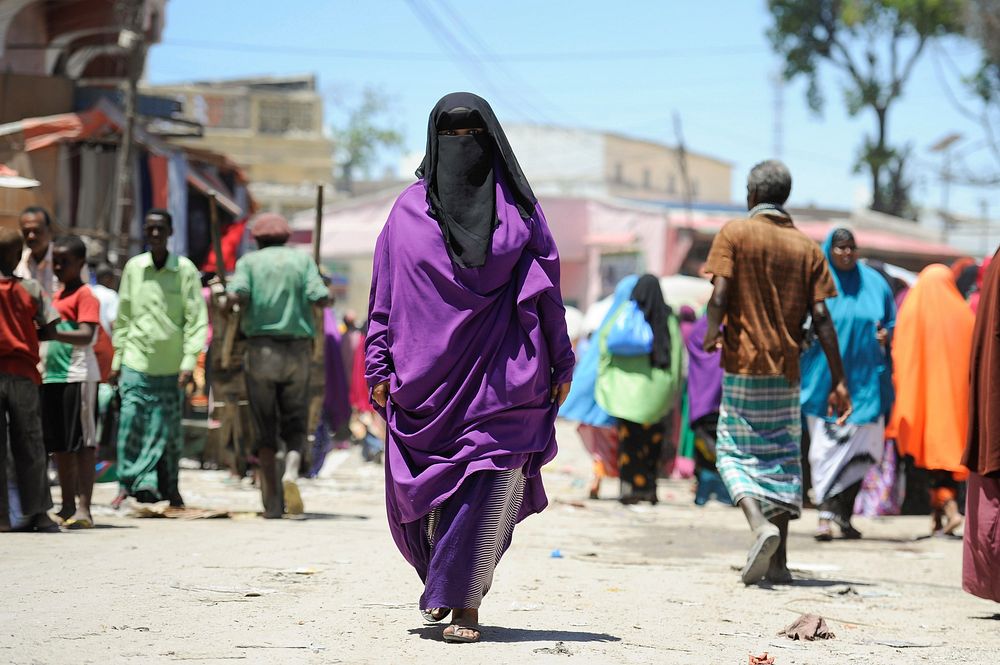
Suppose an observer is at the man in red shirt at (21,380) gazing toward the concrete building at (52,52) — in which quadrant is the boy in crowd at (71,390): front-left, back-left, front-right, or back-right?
front-right

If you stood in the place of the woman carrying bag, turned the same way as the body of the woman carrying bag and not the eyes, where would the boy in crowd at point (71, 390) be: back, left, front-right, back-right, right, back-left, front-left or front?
back-left

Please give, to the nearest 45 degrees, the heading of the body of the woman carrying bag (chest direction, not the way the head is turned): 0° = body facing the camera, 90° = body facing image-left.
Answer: approximately 180°

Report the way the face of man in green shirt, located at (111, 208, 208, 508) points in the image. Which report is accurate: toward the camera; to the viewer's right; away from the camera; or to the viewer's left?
toward the camera

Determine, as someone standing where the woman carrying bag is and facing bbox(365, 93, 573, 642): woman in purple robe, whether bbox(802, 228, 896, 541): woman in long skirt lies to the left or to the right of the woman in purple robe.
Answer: left

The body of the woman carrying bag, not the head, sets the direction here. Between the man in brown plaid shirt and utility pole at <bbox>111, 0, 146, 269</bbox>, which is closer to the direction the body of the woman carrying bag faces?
the utility pole

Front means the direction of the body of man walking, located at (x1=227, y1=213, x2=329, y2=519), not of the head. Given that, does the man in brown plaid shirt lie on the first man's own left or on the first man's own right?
on the first man's own right

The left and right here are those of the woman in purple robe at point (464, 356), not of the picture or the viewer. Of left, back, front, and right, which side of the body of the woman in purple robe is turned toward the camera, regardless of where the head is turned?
front

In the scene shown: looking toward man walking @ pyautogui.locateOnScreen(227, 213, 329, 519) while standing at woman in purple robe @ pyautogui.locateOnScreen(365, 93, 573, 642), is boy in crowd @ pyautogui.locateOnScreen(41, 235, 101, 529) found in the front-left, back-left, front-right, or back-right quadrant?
front-left

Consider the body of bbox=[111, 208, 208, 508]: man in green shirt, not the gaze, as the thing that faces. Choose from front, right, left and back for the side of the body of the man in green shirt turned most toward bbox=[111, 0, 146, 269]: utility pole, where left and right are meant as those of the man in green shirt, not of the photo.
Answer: back

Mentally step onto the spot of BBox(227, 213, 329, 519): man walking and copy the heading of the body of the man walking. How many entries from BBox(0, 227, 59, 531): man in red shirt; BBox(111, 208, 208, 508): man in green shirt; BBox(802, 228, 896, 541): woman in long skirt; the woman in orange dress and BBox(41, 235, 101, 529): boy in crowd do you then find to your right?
2

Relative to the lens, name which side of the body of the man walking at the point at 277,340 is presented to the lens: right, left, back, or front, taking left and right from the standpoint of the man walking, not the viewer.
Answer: back

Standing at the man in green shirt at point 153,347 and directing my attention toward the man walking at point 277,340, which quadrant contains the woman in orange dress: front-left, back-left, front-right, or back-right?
front-left

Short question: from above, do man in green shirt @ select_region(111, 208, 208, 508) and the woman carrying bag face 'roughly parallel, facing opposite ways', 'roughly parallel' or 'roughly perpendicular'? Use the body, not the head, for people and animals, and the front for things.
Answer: roughly parallel, facing opposite ways

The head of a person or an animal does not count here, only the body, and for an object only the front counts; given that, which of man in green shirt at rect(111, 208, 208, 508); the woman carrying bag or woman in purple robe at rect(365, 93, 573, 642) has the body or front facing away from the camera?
the woman carrying bag

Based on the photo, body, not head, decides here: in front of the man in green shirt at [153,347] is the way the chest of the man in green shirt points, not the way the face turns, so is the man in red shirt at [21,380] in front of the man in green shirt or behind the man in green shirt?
in front
